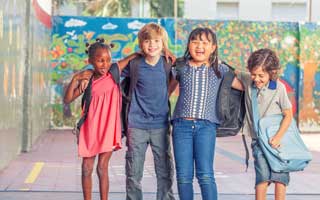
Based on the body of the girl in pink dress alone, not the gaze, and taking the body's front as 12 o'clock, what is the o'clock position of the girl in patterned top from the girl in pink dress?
The girl in patterned top is roughly at 10 o'clock from the girl in pink dress.

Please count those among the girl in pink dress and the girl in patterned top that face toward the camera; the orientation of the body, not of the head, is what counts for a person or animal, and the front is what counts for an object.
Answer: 2

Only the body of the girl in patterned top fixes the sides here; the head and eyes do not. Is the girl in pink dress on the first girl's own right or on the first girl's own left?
on the first girl's own right

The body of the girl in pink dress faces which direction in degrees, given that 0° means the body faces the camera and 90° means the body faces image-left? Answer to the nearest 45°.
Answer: approximately 0°

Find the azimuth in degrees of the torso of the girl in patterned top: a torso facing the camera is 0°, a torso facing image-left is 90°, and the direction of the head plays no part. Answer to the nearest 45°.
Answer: approximately 0°
